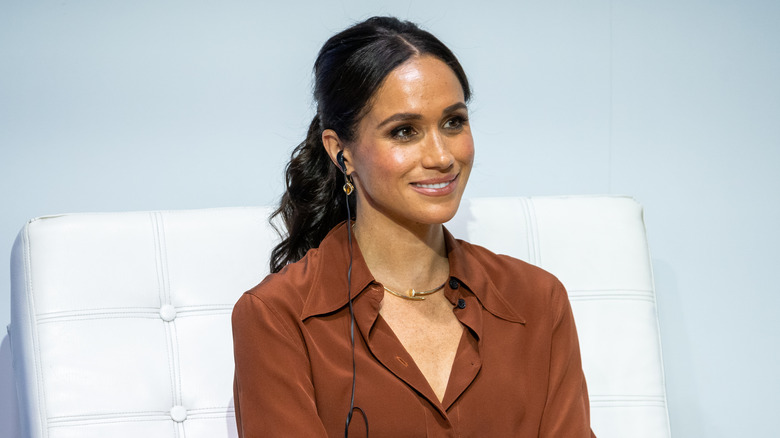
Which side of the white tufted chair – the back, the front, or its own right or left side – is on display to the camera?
front

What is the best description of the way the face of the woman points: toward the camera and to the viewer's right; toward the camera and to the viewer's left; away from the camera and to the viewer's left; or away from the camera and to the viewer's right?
toward the camera and to the viewer's right
